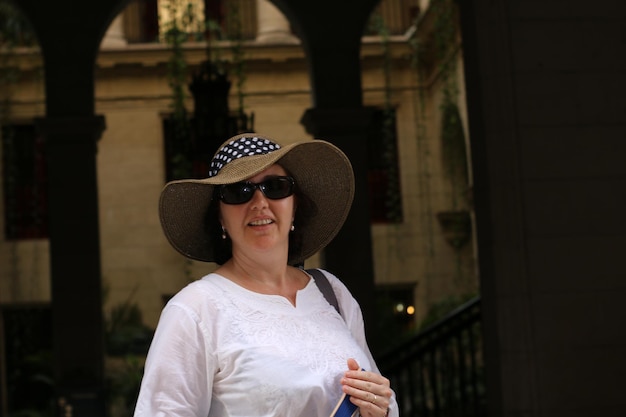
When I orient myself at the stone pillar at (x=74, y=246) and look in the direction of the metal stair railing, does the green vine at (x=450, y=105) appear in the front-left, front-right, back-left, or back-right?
front-left

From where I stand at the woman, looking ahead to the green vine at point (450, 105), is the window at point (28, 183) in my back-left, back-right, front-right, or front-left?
front-left

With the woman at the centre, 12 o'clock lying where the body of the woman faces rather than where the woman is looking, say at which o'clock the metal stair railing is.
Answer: The metal stair railing is roughly at 8 o'clock from the woman.

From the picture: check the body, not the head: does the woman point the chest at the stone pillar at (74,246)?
no

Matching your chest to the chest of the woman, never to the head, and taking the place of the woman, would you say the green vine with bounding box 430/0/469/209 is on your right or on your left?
on your left

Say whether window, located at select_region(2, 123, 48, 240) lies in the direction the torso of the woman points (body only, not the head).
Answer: no

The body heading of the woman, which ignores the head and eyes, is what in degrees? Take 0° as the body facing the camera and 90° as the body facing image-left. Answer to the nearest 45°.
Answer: approximately 315°

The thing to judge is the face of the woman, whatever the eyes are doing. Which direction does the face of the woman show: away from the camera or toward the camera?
toward the camera

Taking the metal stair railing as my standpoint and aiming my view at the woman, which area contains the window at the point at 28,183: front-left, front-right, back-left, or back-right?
back-right

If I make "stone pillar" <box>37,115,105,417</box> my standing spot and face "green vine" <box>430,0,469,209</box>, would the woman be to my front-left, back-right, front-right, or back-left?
back-right
